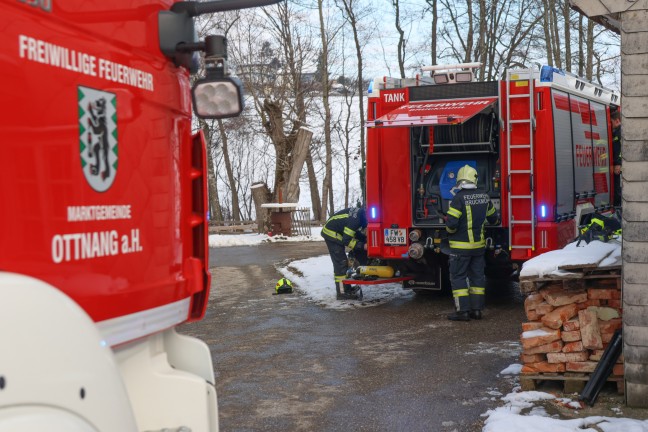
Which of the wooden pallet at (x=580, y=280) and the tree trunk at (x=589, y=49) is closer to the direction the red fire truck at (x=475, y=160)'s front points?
the tree trunk

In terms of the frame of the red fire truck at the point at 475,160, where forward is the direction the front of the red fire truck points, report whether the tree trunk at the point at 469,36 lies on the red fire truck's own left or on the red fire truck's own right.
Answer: on the red fire truck's own left

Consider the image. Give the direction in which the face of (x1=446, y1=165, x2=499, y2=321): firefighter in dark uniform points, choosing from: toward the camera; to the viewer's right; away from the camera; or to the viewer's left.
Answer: away from the camera

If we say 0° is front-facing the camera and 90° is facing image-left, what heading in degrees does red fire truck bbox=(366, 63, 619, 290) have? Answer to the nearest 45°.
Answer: approximately 225°

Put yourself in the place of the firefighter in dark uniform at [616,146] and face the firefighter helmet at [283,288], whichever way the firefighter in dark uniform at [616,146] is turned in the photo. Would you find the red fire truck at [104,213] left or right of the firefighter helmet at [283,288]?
left

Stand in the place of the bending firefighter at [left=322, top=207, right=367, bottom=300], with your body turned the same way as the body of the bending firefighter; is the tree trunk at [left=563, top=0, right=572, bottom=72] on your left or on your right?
on your left

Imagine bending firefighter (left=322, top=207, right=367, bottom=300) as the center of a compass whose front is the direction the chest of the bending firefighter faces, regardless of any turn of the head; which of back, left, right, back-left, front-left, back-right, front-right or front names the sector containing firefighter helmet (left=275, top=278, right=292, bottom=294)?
back-left

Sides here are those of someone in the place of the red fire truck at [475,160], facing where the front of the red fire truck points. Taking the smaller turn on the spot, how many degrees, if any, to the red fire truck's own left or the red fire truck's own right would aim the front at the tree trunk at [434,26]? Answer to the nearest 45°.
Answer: approximately 45° to the red fire truck's own left

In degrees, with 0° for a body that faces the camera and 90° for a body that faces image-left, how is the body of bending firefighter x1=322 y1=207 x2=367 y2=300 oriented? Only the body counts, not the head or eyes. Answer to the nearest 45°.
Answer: approximately 270°

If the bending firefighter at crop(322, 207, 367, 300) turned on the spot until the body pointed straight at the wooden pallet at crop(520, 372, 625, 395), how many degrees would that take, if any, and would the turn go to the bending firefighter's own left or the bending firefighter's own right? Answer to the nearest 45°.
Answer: approximately 90° to the bending firefighter's own right
